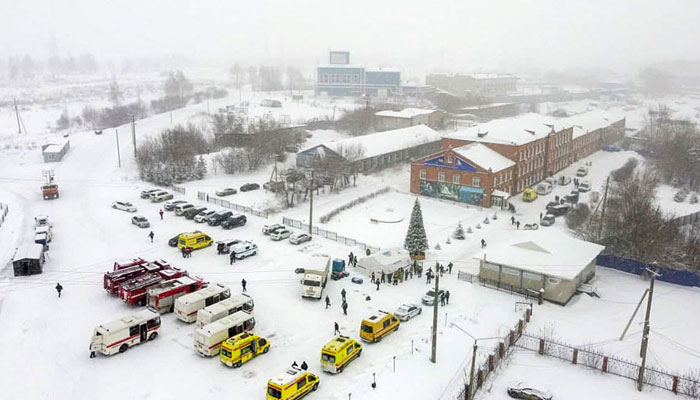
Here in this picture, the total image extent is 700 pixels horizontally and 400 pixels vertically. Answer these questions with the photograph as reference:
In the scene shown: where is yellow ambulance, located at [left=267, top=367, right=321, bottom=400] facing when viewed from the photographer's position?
facing away from the viewer and to the right of the viewer

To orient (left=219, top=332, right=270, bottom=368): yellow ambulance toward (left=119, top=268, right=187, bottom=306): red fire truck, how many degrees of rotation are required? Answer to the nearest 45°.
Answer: approximately 90° to its left

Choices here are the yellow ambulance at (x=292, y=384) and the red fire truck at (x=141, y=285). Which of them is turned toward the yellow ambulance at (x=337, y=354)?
the yellow ambulance at (x=292, y=384)

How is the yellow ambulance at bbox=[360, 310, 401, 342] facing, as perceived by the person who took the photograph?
facing away from the viewer and to the right of the viewer

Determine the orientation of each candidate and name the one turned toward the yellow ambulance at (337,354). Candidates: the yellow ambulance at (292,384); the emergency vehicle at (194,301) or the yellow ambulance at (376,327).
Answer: the yellow ambulance at (292,384)
